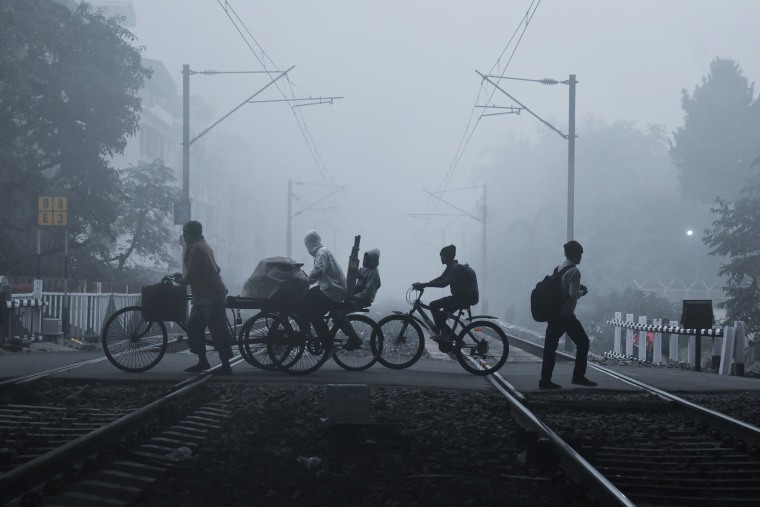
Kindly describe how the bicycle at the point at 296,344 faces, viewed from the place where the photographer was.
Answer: facing to the left of the viewer

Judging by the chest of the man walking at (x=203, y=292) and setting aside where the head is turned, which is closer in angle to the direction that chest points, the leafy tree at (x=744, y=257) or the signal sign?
the signal sign

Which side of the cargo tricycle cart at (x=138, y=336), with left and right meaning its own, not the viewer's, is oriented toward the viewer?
left

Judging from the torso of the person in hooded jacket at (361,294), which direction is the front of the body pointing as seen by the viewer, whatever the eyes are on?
to the viewer's left

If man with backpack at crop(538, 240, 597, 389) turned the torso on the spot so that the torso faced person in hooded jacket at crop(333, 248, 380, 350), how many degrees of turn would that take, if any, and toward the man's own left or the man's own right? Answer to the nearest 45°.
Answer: approximately 180°

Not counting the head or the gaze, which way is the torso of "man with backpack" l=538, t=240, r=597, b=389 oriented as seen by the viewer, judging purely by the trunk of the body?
to the viewer's right

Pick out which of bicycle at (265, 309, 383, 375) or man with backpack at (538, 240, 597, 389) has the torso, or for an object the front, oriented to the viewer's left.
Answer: the bicycle

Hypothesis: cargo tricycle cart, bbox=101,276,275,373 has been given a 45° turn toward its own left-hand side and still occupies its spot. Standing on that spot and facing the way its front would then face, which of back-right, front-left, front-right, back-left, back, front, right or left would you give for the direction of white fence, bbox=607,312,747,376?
back

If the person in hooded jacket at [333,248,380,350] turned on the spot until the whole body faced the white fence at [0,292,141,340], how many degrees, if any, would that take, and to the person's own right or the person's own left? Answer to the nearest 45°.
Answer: approximately 45° to the person's own right

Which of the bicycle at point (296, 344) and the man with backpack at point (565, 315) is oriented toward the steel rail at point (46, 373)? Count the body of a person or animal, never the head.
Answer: the bicycle

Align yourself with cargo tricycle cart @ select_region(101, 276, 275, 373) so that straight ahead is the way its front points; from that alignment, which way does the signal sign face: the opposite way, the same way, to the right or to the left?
to the left

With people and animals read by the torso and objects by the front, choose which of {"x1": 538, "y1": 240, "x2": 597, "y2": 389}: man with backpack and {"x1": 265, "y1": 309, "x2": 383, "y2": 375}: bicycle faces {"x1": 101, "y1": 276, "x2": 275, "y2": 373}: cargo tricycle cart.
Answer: {"x1": 265, "y1": 309, "x2": 383, "y2": 375}: bicycle

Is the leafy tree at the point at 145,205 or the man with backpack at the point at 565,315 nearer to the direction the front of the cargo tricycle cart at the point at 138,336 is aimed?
the leafy tree

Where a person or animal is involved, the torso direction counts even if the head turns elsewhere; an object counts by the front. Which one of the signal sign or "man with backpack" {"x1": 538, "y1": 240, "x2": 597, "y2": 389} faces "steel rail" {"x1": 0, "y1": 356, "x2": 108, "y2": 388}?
the signal sign

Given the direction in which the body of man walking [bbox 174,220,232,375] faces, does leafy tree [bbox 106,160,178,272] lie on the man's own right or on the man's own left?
on the man's own right

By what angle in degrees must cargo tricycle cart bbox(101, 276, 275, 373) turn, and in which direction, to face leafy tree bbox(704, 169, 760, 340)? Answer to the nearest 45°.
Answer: approximately 135° to its right

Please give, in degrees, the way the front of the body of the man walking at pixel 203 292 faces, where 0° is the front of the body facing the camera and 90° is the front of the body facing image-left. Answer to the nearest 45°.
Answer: approximately 90°

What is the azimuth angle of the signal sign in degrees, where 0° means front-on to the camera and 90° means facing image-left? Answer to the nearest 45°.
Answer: approximately 0°

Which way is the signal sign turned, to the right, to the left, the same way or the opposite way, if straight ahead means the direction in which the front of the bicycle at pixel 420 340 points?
to the left

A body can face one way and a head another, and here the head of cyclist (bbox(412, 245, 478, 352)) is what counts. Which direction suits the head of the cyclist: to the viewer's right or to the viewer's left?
to the viewer's left

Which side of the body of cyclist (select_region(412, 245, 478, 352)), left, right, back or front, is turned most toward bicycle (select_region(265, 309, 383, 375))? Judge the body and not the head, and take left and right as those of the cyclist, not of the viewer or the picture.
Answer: front
